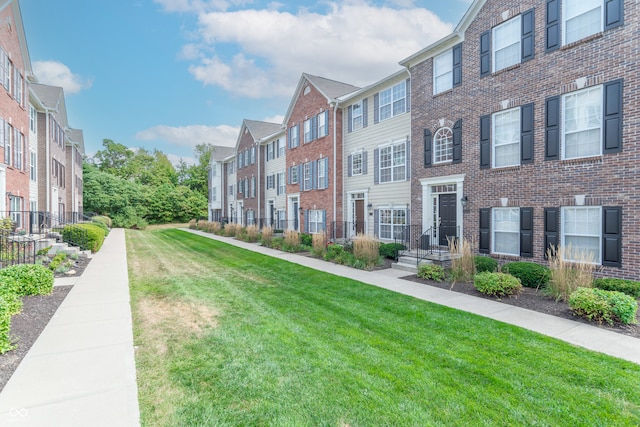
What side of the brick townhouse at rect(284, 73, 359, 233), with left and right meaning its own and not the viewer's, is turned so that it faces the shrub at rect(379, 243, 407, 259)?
left

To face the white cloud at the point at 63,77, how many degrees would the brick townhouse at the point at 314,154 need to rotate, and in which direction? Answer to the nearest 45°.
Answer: approximately 45° to its right

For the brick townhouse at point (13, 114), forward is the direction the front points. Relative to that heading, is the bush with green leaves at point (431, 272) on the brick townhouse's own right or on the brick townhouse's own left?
on the brick townhouse's own right

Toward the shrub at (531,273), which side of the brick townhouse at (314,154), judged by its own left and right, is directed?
left

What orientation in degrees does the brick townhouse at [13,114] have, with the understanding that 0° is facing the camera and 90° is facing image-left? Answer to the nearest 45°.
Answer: approximately 270°

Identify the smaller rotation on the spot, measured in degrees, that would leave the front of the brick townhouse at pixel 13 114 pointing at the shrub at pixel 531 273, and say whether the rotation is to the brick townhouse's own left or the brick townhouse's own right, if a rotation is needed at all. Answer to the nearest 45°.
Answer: approximately 45° to the brick townhouse's own right

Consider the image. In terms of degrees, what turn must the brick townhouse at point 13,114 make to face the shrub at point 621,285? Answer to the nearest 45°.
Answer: approximately 45° to its right

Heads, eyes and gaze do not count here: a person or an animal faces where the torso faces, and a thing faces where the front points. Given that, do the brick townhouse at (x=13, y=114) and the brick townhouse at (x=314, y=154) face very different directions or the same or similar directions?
very different directions

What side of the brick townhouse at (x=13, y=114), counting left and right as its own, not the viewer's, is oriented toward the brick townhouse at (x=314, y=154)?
front

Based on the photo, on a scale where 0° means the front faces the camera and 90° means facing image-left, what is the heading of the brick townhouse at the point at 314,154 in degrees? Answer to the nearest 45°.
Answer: approximately 45°

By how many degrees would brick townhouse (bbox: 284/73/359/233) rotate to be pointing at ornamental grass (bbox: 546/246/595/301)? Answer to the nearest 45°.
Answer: approximately 90° to its left

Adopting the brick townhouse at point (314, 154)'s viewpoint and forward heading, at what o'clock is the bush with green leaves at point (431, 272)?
The bush with green leaves is roughly at 10 o'clock from the brick townhouse.

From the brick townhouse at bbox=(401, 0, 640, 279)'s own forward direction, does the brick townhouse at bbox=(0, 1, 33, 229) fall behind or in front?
in front

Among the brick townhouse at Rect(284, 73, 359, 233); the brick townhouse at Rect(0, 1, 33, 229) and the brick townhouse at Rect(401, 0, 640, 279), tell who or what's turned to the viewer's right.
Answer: the brick townhouse at Rect(0, 1, 33, 229)

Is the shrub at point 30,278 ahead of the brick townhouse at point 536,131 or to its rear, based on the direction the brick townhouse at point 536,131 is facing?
ahead
